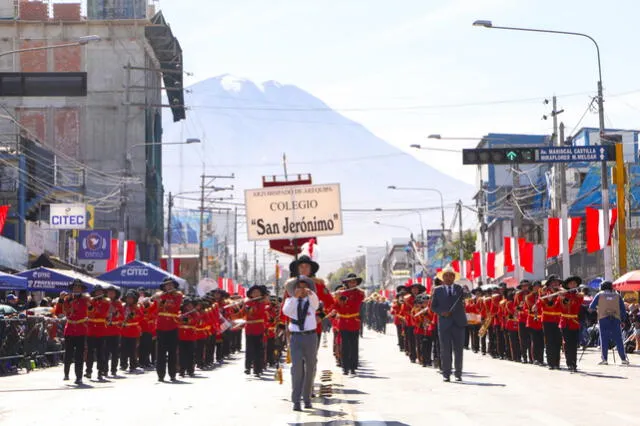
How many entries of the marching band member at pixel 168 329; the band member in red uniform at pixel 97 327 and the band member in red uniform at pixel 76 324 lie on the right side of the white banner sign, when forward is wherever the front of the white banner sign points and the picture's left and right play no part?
3

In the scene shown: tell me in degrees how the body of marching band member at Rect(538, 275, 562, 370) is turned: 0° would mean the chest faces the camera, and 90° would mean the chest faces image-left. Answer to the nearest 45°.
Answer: approximately 0°

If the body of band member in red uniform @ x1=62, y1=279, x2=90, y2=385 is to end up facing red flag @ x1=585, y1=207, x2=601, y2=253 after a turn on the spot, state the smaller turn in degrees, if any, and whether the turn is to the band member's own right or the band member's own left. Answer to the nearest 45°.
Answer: approximately 135° to the band member's own left

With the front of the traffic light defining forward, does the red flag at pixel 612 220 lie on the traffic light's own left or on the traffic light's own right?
on the traffic light's own left

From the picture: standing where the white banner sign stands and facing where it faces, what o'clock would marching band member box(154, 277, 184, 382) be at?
The marching band member is roughly at 5 o'clock from the white banner sign.

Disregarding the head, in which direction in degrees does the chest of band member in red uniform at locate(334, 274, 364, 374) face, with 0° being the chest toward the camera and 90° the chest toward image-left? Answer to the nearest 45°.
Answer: approximately 0°

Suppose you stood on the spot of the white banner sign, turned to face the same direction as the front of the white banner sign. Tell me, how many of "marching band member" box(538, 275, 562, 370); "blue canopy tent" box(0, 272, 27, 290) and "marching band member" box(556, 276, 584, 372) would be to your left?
2

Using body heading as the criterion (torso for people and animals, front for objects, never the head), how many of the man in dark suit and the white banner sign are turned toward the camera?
2

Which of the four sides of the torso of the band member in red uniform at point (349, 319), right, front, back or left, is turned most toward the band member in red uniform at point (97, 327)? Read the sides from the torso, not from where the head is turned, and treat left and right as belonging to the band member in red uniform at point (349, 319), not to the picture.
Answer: right

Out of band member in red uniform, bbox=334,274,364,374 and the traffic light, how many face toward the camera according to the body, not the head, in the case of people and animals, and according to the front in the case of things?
2

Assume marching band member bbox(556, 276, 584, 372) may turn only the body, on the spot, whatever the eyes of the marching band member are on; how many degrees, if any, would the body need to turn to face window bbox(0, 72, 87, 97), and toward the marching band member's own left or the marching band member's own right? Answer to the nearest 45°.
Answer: approximately 90° to the marching band member's own right
